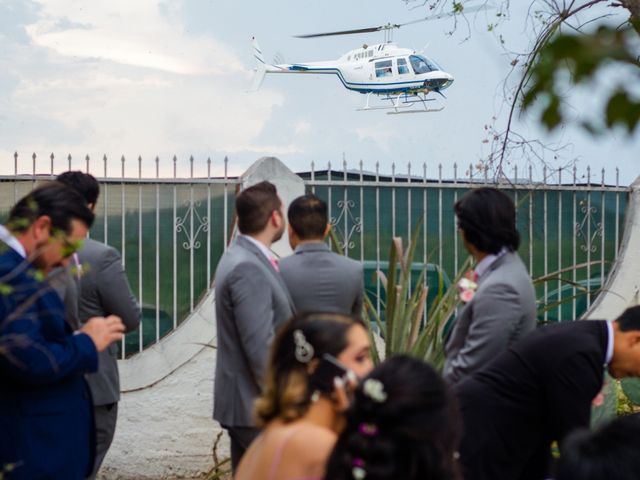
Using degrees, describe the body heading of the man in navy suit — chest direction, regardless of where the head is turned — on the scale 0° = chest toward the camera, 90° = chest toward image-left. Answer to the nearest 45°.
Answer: approximately 270°

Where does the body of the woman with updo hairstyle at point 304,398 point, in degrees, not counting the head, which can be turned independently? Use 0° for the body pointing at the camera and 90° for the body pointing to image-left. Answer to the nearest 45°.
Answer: approximately 225°

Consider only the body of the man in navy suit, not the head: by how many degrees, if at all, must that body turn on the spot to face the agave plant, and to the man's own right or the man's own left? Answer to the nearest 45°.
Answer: approximately 45° to the man's own left

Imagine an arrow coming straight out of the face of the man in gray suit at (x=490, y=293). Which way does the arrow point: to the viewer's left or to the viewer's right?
to the viewer's left

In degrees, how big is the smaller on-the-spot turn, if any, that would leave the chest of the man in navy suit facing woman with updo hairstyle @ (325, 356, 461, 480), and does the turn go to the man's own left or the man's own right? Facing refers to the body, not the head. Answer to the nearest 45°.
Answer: approximately 45° to the man's own right

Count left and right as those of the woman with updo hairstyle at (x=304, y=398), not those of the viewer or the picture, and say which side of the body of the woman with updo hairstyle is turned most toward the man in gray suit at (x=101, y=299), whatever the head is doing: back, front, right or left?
left

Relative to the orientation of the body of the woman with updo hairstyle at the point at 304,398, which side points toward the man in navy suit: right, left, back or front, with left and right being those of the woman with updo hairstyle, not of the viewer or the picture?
left

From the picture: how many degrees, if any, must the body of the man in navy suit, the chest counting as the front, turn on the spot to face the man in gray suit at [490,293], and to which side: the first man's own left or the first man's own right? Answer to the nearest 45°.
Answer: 0° — they already face them

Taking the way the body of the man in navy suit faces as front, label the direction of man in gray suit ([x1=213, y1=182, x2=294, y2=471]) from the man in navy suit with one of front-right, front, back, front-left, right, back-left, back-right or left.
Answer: front-left

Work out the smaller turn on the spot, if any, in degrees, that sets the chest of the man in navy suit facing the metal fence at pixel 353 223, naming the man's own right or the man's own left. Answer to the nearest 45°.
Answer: approximately 45° to the man's own left

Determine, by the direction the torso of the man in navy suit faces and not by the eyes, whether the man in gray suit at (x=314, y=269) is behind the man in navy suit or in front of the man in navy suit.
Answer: in front

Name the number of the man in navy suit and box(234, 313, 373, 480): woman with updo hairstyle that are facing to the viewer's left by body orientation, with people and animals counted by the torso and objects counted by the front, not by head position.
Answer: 0

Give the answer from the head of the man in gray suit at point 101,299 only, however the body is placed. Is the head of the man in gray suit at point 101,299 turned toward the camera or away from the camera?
away from the camera

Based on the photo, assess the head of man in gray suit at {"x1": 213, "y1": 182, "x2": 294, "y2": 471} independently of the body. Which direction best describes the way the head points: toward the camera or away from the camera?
away from the camera

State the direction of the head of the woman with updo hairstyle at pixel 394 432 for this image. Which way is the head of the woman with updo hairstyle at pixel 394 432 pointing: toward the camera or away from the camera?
away from the camera
